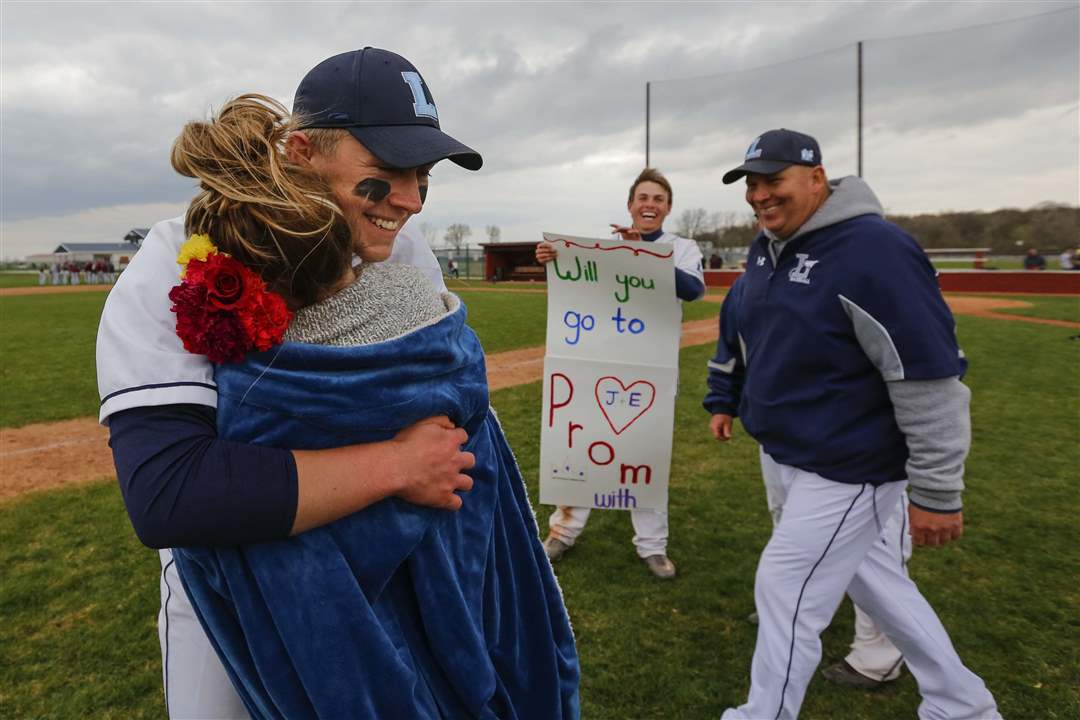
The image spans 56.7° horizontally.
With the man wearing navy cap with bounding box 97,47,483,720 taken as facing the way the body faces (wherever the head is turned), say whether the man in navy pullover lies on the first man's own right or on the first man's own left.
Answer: on the first man's own left

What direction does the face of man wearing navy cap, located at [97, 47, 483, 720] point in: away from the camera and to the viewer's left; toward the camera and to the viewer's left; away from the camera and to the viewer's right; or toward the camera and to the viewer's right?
toward the camera and to the viewer's right

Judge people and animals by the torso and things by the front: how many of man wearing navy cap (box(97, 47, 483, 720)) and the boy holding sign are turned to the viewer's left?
0

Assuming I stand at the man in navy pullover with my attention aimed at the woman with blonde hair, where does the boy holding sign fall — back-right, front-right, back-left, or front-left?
back-right

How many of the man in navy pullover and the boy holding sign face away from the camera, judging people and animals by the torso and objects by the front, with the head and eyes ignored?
0

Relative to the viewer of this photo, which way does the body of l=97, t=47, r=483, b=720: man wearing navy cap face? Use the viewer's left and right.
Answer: facing the viewer and to the right of the viewer

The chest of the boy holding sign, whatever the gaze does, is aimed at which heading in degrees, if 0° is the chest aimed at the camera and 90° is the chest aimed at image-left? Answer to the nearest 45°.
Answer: approximately 0°

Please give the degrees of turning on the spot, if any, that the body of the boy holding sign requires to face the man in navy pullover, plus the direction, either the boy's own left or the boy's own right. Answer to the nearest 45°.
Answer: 0° — they already face them

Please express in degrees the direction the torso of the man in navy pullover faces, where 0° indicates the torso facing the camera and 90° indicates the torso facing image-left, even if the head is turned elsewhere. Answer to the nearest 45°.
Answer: approximately 45°

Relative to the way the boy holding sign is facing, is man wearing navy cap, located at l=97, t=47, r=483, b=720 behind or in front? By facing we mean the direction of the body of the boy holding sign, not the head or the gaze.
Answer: in front

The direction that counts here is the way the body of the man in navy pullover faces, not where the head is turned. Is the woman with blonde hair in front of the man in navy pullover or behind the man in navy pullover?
in front

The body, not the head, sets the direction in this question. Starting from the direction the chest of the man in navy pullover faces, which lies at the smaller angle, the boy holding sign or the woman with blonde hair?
the woman with blonde hair
